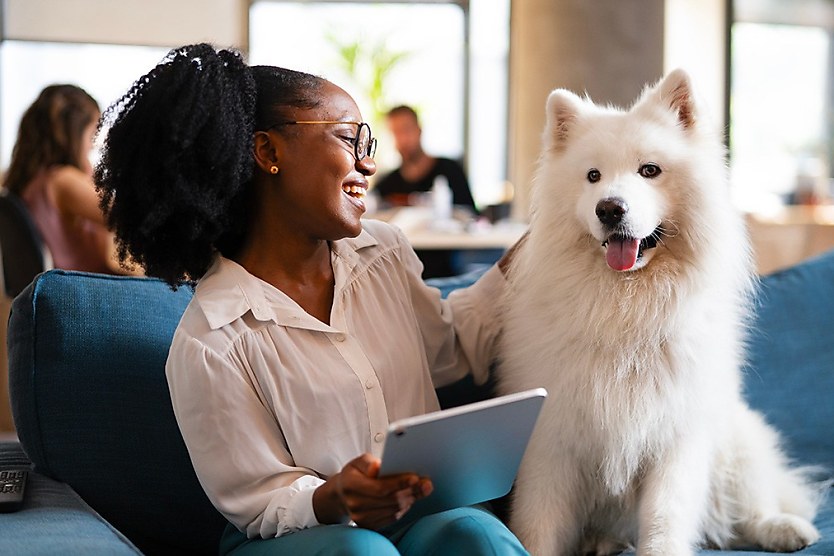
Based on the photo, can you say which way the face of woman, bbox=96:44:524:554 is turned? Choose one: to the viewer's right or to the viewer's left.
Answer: to the viewer's right

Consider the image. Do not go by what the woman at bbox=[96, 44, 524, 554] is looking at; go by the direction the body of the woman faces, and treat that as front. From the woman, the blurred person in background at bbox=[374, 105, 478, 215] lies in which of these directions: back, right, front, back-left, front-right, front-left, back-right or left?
back-left

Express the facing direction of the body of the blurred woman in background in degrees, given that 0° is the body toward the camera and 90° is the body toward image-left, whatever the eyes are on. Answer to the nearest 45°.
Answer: approximately 225°

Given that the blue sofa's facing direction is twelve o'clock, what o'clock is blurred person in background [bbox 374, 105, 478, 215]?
The blurred person in background is roughly at 6 o'clock from the blue sofa.

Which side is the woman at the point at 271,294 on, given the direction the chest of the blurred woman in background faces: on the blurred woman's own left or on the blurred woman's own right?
on the blurred woman's own right

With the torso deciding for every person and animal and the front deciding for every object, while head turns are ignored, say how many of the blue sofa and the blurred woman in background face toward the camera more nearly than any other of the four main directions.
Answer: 1

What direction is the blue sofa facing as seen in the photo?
toward the camera

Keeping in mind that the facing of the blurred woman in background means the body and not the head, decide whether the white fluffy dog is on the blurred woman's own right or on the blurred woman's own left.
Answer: on the blurred woman's own right

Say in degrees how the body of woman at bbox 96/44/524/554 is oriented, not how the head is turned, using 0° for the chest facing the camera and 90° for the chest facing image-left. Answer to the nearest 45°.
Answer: approximately 315°

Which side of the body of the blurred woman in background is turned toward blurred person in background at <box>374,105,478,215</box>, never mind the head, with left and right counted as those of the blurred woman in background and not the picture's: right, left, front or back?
front
